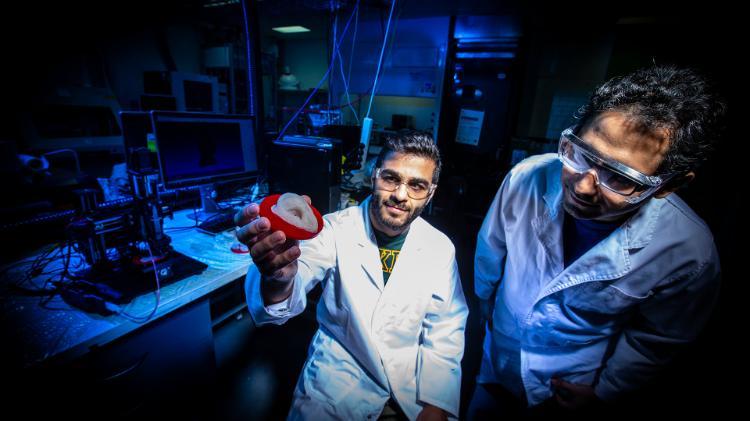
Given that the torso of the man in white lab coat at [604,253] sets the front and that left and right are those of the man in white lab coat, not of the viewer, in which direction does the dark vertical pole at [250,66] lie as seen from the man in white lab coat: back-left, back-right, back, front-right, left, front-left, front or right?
front-right

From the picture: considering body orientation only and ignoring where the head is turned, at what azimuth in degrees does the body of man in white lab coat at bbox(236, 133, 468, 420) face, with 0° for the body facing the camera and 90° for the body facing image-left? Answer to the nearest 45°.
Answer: approximately 0°

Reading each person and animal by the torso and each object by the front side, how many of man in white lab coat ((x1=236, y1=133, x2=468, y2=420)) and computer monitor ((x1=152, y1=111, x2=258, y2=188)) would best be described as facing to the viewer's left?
0

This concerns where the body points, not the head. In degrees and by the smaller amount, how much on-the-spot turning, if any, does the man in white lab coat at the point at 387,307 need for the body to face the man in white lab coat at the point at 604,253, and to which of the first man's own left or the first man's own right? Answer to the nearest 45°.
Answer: approximately 90° to the first man's own left

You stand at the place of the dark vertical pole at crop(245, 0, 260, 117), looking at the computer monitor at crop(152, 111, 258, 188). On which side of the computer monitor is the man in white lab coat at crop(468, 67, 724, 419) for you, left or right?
left

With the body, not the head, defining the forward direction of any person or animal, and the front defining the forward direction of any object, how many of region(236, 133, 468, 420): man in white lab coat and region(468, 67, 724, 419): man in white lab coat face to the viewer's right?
0

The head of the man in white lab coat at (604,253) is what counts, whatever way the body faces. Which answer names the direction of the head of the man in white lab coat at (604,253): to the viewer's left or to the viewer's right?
to the viewer's left

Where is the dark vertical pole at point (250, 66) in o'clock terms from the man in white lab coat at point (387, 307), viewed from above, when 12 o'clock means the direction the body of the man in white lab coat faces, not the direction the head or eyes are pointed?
The dark vertical pole is roughly at 5 o'clock from the man in white lab coat.

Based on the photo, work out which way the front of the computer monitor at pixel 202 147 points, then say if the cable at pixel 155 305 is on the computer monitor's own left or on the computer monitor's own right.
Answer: on the computer monitor's own right

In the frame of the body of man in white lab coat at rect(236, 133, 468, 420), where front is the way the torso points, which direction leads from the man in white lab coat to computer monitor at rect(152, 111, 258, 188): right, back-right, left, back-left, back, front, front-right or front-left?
back-right

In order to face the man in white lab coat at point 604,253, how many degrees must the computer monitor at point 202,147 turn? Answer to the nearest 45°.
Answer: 0° — it already faces them

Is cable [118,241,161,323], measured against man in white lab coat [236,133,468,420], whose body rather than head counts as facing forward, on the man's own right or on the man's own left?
on the man's own right
